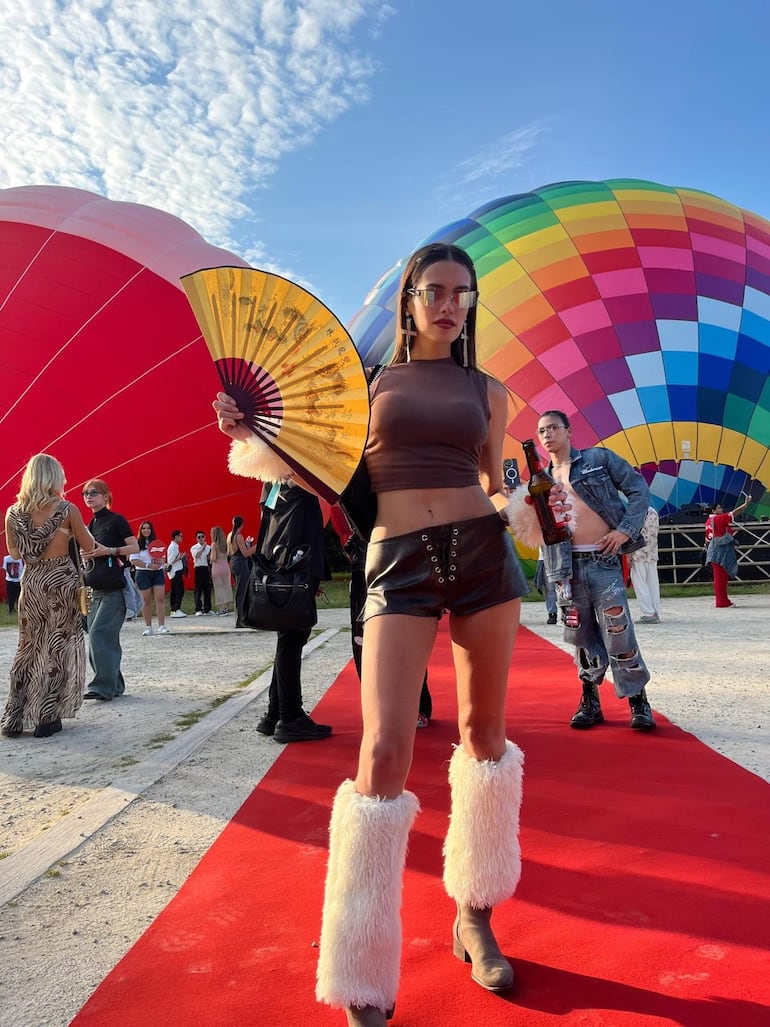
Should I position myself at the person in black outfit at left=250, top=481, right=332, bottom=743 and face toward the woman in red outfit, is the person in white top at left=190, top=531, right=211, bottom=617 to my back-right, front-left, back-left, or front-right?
front-left

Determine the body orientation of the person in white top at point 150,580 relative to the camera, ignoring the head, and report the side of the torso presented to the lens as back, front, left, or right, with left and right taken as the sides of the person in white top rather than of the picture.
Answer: front

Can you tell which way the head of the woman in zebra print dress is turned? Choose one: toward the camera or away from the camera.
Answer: away from the camera

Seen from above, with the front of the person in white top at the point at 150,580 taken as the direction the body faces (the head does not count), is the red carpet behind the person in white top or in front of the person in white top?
in front

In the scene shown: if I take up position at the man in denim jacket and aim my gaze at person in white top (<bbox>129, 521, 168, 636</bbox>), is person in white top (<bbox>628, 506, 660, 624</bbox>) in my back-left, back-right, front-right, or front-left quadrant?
front-right

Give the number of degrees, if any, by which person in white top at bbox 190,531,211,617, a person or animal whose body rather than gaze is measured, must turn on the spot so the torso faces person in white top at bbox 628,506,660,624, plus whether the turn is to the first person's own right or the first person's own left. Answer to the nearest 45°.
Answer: approximately 45° to the first person's own left

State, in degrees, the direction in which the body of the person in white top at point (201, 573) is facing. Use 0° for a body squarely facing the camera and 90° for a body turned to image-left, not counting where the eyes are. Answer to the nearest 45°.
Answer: approximately 0°

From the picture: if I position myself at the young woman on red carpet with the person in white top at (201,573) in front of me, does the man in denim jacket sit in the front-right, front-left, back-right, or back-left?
front-right

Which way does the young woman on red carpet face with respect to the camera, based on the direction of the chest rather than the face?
toward the camera

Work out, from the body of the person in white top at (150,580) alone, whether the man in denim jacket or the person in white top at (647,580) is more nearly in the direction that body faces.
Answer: the man in denim jacket

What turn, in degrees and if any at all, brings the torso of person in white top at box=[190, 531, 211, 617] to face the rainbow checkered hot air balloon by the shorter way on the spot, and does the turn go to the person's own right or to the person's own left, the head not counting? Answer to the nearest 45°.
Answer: approximately 90° to the person's own left

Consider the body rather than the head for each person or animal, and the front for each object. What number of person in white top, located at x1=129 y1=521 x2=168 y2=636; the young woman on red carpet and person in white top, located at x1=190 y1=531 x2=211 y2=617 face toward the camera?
3
